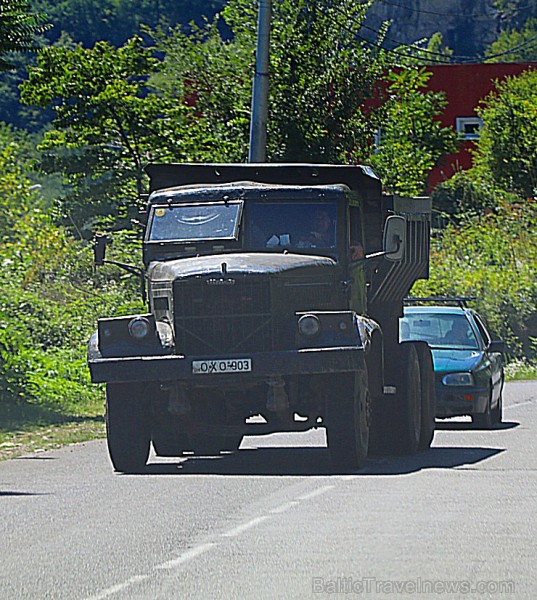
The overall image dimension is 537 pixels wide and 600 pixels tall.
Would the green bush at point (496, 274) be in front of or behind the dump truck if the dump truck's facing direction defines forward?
behind

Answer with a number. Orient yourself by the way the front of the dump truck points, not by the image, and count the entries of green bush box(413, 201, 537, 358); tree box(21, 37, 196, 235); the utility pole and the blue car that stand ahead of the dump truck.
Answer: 0

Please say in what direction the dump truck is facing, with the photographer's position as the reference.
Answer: facing the viewer

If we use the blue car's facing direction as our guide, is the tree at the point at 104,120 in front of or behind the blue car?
behind

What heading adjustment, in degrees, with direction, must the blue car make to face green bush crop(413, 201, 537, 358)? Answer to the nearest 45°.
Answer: approximately 180°

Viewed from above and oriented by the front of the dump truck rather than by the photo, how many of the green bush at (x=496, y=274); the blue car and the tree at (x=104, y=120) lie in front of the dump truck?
0

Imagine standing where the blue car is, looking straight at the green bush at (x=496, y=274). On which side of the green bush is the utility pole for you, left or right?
left

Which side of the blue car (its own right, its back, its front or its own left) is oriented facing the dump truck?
front

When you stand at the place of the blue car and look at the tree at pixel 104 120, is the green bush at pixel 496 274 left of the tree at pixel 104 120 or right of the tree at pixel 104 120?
right

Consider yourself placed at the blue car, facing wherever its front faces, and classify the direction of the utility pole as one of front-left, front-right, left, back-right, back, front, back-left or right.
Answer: back-right

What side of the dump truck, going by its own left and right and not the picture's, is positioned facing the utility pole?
back

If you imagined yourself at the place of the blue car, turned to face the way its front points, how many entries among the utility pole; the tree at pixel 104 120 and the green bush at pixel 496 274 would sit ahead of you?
0

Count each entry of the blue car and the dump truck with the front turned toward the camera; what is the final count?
2

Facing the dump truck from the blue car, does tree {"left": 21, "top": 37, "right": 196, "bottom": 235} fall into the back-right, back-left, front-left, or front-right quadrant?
back-right

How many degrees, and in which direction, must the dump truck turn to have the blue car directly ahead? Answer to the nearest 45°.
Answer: approximately 135° to its left

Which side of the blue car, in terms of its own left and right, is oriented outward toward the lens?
front

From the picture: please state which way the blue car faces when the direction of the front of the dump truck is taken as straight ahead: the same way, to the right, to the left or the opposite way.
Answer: the same way
